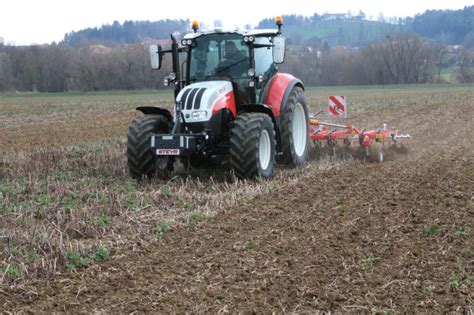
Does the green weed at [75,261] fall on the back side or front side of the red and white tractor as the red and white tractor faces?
on the front side

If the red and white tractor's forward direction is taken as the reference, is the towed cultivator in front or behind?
behind

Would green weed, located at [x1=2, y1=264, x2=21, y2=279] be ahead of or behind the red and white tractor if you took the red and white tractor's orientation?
ahead

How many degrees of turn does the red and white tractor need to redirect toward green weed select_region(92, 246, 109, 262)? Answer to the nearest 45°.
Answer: approximately 45° to its left

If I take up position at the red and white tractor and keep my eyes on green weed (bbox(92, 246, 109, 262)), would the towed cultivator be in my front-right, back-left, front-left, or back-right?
back-left

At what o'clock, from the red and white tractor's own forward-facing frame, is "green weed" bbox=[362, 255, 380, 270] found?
The green weed is roughly at 10 o'clock from the red and white tractor.

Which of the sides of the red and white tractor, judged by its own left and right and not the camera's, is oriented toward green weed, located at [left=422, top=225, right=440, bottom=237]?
left

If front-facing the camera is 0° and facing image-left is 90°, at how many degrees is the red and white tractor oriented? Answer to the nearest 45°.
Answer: approximately 45°
